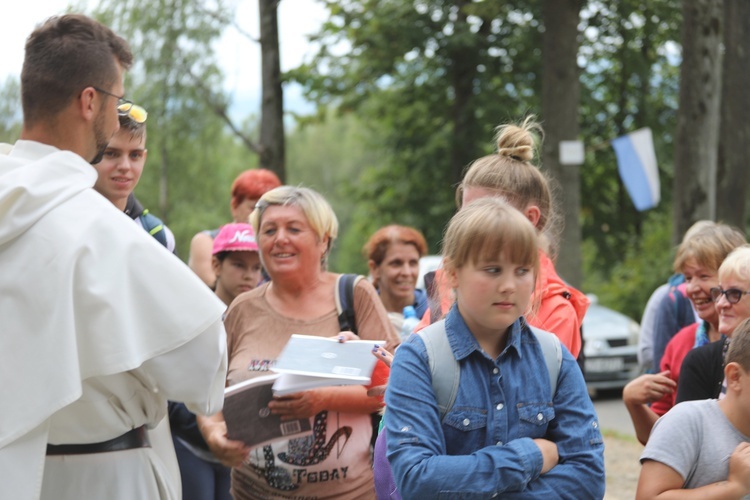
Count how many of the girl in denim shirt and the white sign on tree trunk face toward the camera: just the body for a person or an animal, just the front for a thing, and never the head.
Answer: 2

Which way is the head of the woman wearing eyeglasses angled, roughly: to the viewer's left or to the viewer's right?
to the viewer's left

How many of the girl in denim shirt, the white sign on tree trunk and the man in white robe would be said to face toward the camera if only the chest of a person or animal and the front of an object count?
2

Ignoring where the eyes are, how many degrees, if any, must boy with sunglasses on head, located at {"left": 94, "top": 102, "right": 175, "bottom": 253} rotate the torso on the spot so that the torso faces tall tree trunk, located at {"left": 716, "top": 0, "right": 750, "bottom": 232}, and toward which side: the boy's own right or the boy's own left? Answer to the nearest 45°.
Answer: approximately 135° to the boy's own left

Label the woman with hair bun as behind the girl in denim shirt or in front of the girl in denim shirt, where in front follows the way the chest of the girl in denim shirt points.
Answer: behind

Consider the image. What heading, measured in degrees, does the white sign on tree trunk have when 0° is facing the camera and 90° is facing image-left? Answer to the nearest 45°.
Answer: approximately 0°

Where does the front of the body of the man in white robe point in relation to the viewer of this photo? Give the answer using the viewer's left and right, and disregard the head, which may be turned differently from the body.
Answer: facing away from the viewer and to the right of the viewer

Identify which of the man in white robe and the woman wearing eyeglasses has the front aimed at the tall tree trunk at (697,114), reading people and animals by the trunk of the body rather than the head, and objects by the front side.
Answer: the man in white robe

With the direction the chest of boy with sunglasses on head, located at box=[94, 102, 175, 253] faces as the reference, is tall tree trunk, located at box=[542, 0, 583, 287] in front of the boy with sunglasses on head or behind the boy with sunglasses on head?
behind

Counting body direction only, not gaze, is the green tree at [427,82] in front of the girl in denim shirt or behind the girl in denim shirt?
behind

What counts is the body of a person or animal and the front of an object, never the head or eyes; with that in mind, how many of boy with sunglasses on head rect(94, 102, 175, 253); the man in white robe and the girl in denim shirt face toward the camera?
2

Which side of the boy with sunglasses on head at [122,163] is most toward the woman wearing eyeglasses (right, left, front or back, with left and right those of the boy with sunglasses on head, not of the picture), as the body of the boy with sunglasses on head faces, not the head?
left

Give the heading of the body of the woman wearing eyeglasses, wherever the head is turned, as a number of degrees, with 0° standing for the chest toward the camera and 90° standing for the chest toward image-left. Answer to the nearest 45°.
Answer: approximately 45°

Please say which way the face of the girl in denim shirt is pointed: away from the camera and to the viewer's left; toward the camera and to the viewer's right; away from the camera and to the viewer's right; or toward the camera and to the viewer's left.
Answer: toward the camera and to the viewer's right
